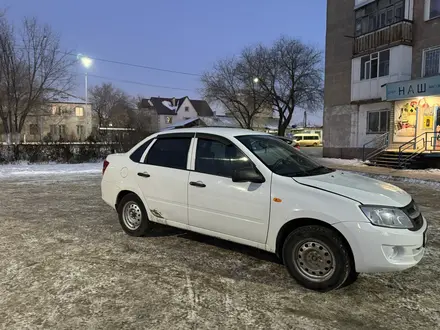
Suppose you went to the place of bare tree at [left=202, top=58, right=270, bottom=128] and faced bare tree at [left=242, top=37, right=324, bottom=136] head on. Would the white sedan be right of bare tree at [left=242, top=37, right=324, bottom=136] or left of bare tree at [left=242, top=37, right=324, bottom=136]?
right

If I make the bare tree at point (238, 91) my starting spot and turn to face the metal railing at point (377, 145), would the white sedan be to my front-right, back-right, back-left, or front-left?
front-right

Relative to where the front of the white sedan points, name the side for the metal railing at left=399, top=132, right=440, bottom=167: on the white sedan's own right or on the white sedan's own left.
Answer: on the white sedan's own left

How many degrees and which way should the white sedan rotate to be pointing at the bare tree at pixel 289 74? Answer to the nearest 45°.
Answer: approximately 135° to its left

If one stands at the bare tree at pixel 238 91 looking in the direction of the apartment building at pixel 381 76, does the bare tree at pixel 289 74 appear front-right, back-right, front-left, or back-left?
front-left

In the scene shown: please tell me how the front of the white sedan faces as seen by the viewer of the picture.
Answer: facing the viewer and to the right of the viewer

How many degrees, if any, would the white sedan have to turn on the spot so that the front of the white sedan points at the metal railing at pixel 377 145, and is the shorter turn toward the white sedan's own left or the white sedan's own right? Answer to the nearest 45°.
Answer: approximately 135° to the white sedan's own left

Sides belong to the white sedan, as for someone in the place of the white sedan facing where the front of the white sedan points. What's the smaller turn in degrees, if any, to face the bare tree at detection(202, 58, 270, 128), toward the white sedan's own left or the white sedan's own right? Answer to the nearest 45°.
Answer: approximately 135° to the white sedan's own left
